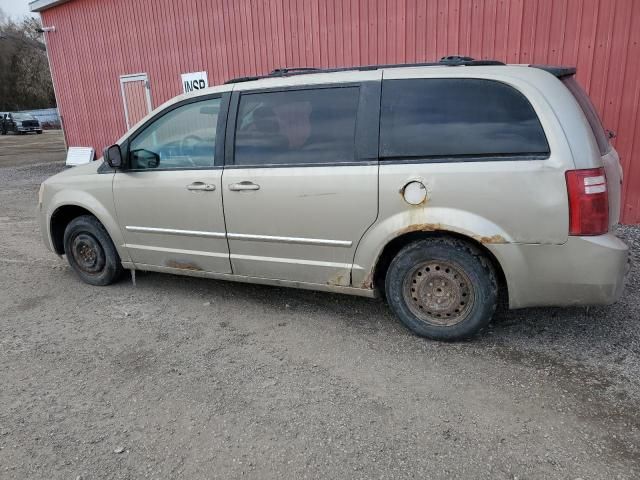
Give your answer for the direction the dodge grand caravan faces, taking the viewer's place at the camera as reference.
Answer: facing away from the viewer and to the left of the viewer

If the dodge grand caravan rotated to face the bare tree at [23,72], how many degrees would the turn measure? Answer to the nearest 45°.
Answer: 0° — it already faces it
